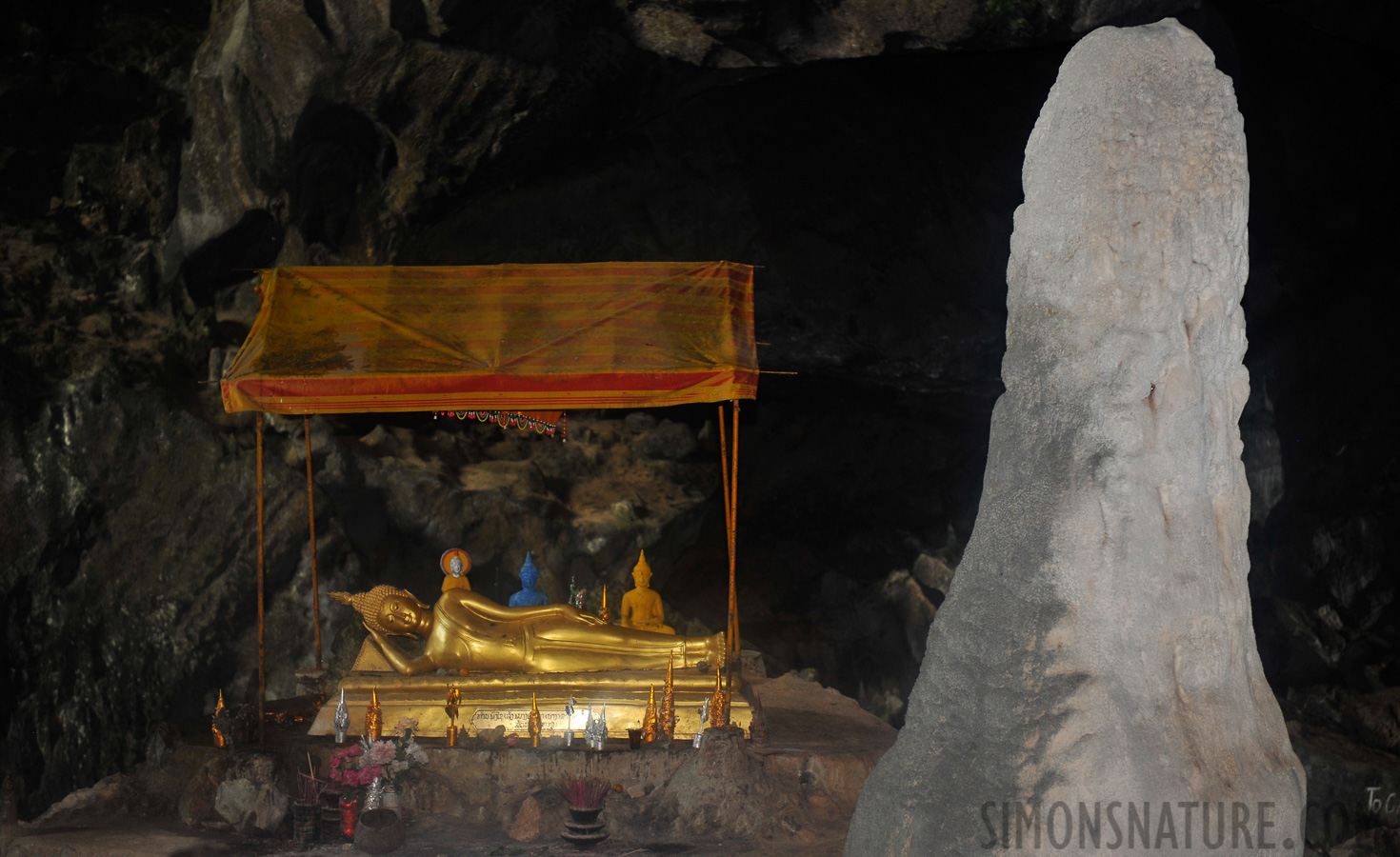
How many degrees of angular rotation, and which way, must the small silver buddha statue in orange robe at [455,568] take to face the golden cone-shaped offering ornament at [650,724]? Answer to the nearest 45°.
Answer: approximately 45° to its left

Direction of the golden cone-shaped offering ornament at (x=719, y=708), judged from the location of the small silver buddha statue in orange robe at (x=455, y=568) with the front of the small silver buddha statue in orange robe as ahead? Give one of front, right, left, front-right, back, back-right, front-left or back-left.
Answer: front-left

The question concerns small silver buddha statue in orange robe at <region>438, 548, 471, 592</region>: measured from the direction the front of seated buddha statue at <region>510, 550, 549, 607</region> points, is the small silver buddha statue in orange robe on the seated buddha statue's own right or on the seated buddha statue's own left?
on the seated buddha statue's own right

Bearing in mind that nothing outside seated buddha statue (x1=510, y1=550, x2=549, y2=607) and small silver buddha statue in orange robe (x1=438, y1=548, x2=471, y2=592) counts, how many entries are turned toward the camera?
2

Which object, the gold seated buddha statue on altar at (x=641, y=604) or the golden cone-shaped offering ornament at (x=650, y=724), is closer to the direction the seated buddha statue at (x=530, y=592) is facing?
the golden cone-shaped offering ornament

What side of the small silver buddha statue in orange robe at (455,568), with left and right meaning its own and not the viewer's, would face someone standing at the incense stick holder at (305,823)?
front

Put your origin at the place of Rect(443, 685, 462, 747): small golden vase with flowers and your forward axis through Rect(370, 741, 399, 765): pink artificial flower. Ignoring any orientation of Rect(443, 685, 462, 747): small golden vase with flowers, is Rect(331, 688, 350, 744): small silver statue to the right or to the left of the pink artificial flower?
right

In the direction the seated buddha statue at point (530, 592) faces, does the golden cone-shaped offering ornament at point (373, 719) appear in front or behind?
in front

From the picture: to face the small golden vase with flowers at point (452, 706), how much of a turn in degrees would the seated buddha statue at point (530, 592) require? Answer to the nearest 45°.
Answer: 0° — it already faces it

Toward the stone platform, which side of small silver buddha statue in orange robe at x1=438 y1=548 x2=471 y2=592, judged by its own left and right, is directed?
front

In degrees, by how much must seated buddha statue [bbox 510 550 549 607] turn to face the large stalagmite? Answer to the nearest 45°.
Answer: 0° — it already faces it

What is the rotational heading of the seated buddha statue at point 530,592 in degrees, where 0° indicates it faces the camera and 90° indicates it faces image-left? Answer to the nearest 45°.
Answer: approximately 0°

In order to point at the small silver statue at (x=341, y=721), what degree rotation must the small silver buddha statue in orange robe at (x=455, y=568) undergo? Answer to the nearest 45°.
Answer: approximately 45° to its right

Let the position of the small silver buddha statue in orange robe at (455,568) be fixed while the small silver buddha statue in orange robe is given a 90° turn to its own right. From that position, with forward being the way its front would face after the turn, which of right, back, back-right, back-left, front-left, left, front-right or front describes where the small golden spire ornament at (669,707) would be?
back-left
